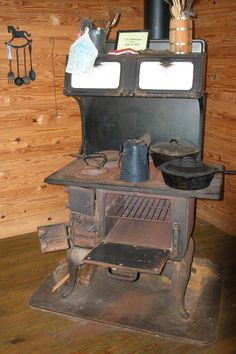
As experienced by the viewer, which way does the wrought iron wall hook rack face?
facing the viewer

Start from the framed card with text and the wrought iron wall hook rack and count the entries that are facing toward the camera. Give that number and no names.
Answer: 2

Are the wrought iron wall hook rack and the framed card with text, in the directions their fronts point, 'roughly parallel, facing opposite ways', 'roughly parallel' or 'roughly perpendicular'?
roughly parallel

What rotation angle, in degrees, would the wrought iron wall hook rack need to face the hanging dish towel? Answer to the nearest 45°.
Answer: approximately 45° to its left

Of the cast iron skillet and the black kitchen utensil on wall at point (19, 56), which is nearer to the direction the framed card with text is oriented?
the cast iron skillet

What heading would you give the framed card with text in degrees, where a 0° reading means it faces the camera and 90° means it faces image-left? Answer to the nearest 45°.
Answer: approximately 0°

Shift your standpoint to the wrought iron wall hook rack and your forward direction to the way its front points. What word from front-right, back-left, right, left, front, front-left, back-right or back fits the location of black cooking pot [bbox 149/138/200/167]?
front-left

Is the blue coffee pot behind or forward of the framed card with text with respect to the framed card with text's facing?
forward
